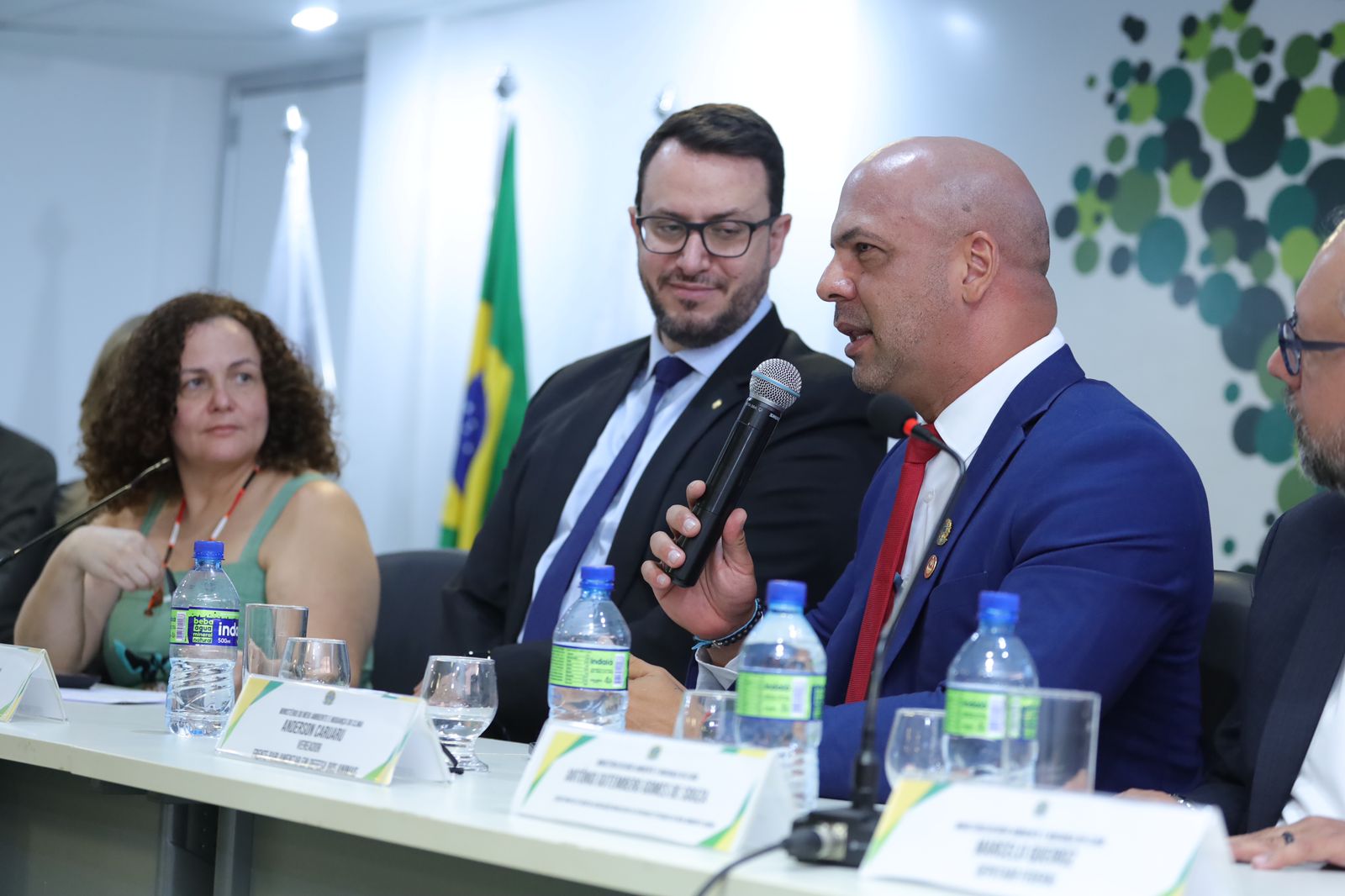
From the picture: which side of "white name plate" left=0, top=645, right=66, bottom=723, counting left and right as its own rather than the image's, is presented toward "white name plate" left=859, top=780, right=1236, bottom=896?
left

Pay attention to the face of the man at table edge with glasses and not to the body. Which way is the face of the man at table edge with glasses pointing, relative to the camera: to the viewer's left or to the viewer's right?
to the viewer's left

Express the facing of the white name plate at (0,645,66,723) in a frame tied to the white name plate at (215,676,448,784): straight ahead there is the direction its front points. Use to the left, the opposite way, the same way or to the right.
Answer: the same way

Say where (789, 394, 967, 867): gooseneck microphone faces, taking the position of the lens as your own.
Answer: facing to the left of the viewer

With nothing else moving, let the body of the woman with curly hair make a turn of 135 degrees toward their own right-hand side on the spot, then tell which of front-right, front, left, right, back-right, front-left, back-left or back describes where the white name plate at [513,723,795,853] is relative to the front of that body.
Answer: back

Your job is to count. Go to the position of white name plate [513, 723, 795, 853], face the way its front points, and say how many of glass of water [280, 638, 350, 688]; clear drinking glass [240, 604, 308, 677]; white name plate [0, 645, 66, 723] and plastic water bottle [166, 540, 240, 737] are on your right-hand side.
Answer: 4

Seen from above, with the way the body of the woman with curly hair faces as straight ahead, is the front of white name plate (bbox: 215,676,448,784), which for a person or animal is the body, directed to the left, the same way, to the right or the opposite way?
the same way

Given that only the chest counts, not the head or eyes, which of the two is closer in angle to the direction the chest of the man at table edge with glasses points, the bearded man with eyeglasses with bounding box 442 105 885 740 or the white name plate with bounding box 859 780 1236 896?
the white name plate

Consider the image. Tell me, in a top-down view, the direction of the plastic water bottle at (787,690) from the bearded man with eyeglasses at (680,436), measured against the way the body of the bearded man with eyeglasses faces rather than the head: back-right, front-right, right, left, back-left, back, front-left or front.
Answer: front-left

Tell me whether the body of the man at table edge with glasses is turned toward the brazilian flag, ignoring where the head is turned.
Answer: no

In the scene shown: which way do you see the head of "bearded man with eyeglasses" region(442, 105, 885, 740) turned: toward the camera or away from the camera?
toward the camera

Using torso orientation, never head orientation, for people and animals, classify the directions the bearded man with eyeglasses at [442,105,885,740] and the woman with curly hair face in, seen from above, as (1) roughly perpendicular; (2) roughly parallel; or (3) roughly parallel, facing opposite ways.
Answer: roughly parallel
